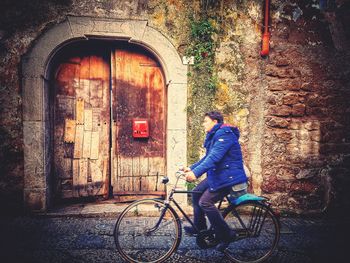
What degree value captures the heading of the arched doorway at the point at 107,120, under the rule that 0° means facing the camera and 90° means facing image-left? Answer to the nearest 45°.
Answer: approximately 0°

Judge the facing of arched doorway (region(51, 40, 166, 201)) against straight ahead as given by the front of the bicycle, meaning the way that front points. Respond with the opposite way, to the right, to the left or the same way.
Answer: to the left

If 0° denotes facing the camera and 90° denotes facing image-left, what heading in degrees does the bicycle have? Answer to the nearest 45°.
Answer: approximately 90°

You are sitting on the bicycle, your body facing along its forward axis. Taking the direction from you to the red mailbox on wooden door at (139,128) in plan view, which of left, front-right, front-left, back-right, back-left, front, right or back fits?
front-right

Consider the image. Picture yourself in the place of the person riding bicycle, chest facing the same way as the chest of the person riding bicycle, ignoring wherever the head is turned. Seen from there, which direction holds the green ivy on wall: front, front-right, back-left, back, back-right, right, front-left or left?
right

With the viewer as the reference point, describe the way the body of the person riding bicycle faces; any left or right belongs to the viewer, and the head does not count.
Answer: facing to the left of the viewer

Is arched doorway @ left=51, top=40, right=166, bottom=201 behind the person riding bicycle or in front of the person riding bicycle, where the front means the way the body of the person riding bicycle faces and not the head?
in front

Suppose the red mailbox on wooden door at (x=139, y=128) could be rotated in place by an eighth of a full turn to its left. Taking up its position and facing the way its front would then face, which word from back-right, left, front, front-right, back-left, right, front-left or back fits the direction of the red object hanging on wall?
front-left

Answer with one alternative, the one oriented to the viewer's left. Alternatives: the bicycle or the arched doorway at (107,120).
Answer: the bicycle

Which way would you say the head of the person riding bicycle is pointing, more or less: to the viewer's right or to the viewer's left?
to the viewer's left

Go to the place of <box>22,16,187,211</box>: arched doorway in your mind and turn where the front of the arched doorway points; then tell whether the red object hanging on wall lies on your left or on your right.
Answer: on your left

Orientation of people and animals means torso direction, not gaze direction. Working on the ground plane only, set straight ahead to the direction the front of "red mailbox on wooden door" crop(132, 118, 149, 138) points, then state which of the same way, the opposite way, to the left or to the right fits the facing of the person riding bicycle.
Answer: to the right

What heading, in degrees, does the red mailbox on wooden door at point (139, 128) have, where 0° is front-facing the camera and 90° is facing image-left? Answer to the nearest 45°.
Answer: approximately 0°
